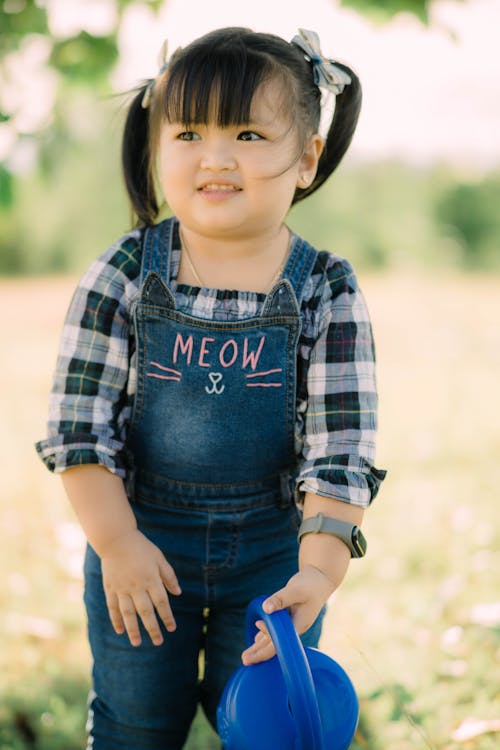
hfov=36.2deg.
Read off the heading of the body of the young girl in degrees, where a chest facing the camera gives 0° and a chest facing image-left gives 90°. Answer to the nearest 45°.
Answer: approximately 0°
